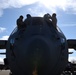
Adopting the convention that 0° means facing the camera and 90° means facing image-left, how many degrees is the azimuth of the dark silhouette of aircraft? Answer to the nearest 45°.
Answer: approximately 0°
